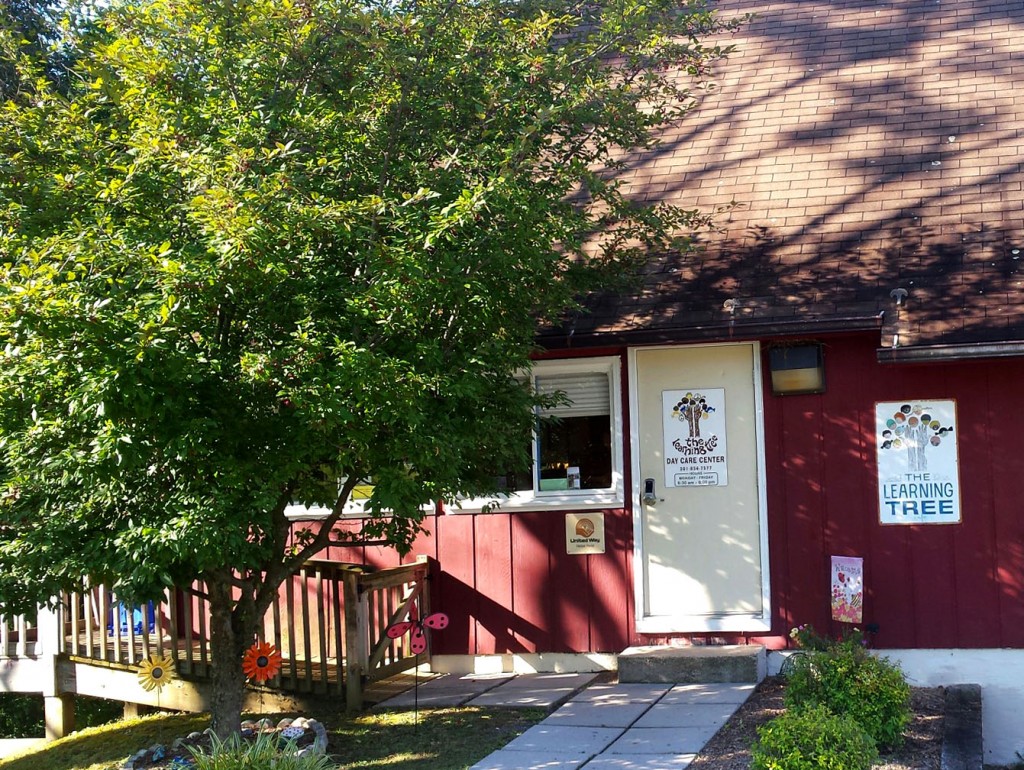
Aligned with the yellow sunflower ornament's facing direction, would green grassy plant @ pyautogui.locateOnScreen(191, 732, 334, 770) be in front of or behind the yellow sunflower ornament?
in front

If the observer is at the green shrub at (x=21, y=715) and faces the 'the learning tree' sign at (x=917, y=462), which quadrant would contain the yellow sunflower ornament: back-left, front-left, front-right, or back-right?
front-right

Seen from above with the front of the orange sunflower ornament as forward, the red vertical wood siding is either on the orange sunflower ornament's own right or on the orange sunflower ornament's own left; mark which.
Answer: on the orange sunflower ornament's own left

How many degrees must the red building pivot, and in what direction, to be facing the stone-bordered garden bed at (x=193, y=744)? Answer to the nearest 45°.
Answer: approximately 45° to its right

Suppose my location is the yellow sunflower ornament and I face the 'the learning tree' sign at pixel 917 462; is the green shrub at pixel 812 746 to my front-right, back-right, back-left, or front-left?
front-right

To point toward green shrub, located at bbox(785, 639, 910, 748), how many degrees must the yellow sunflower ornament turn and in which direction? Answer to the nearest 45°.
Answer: approximately 45° to its left

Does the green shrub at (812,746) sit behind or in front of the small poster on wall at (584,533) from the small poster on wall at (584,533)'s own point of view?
in front

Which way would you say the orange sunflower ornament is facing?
toward the camera

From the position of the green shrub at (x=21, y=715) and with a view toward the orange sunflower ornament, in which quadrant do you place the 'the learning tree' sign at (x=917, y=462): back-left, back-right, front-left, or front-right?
front-left

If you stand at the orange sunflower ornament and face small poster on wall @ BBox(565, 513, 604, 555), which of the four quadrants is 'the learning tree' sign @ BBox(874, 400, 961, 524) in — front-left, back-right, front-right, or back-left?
front-right

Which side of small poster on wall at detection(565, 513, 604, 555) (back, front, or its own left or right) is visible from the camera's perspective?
front
